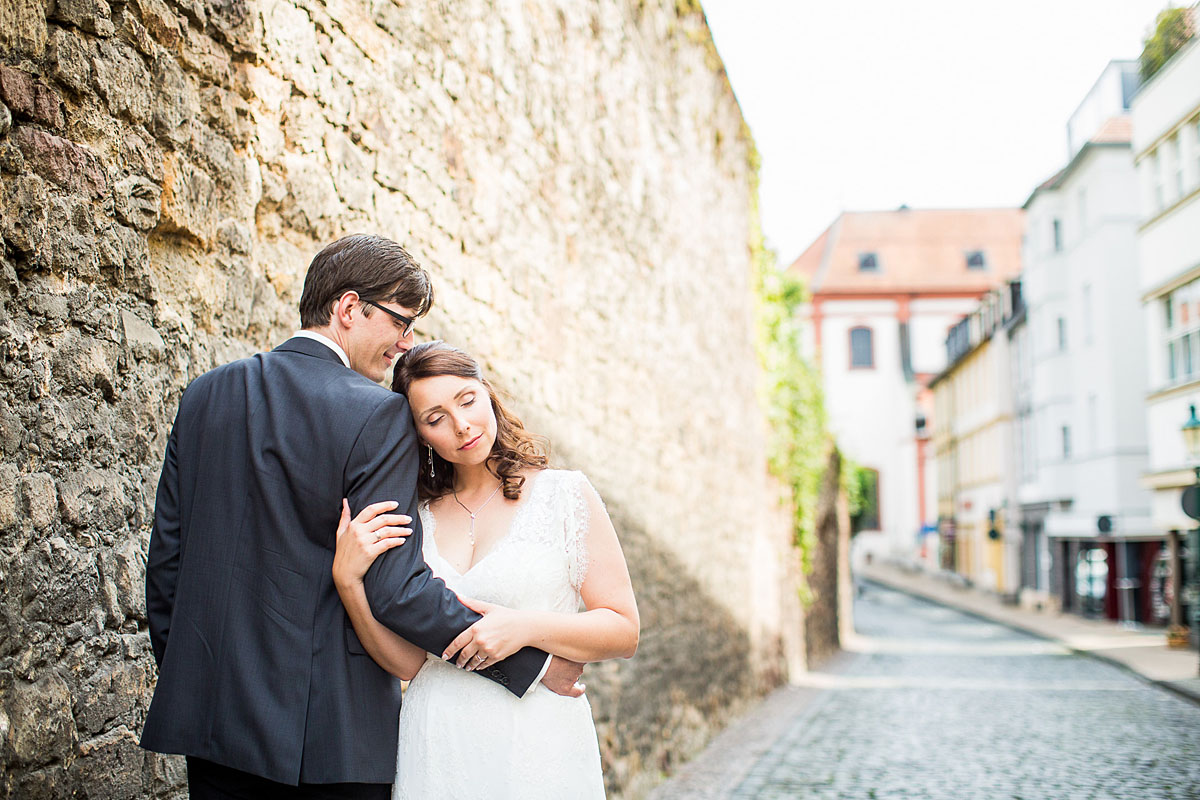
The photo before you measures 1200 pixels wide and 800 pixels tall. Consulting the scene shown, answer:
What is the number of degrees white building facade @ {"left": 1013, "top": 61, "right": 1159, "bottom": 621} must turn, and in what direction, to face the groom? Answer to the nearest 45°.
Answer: approximately 45° to its left

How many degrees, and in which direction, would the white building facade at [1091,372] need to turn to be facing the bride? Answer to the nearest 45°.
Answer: approximately 45° to its left

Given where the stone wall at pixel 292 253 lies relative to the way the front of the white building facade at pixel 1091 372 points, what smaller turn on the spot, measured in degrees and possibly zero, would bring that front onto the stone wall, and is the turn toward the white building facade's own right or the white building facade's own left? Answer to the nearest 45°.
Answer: approximately 45° to the white building facade's own left

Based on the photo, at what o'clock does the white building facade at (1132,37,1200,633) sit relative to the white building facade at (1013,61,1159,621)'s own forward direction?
the white building facade at (1132,37,1200,633) is roughly at 10 o'clock from the white building facade at (1013,61,1159,621).

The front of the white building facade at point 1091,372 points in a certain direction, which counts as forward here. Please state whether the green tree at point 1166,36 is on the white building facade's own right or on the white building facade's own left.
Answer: on the white building facade's own left

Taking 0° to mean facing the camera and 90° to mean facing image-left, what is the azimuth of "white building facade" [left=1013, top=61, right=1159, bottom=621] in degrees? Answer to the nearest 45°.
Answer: approximately 45°
